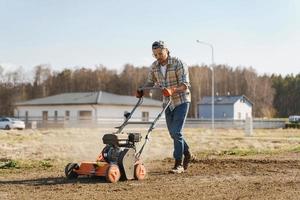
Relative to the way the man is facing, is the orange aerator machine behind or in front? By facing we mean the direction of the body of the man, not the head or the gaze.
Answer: in front

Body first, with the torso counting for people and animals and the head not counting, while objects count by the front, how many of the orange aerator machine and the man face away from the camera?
0

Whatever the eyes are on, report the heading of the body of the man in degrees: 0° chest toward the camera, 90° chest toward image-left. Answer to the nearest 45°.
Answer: approximately 45°

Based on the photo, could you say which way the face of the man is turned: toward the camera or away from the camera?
toward the camera

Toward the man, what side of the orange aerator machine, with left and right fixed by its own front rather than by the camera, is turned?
back

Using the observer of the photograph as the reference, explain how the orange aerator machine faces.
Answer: facing the viewer and to the left of the viewer

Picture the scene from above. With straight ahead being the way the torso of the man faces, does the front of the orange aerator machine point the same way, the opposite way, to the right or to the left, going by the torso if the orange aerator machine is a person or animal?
the same way
